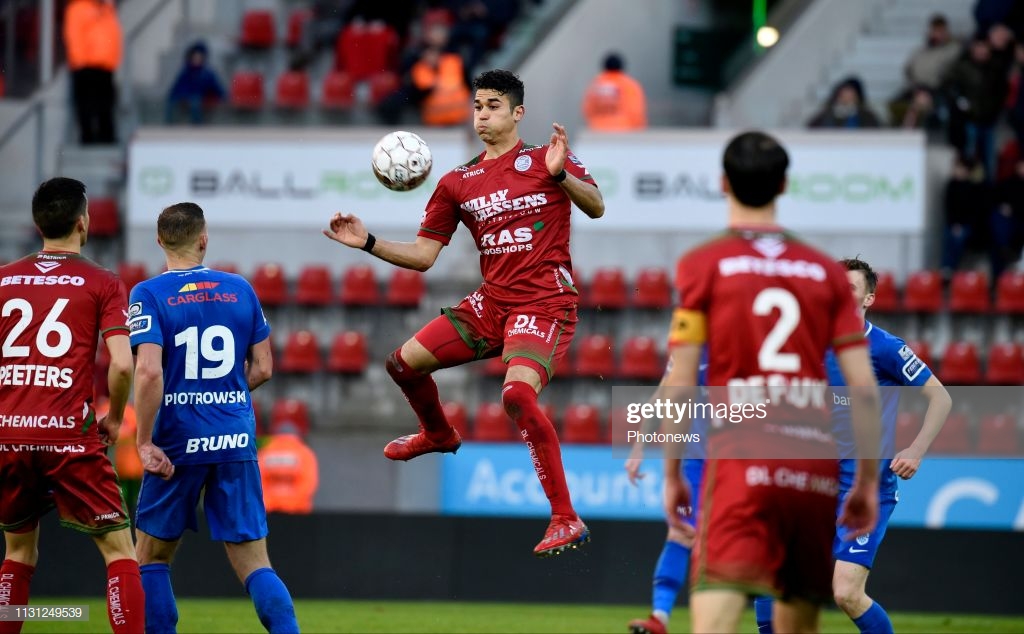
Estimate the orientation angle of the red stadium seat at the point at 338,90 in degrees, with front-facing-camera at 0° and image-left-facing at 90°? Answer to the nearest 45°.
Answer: approximately 0°

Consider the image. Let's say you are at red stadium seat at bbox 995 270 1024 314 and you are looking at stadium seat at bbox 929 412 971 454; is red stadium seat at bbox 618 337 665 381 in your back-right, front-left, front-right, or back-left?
front-right

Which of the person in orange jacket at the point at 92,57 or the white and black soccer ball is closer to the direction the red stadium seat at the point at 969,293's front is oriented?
the white and black soccer ball

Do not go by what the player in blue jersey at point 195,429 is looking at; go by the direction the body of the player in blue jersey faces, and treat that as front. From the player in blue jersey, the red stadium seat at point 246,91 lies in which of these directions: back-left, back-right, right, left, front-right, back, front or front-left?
front

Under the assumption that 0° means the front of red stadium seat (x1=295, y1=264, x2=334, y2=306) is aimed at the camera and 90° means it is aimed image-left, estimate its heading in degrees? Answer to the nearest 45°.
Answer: approximately 0°

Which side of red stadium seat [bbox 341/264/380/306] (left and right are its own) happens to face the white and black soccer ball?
front

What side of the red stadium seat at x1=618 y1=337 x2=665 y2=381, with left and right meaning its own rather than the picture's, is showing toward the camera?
front

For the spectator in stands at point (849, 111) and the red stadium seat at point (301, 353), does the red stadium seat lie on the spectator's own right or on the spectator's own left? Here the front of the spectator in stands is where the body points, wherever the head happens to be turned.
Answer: on the spectator's own right

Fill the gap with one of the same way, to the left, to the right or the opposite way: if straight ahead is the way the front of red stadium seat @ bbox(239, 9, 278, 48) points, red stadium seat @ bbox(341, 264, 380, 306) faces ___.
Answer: the same way

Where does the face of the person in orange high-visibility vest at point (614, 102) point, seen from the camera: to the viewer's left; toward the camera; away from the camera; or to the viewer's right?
away from the camera

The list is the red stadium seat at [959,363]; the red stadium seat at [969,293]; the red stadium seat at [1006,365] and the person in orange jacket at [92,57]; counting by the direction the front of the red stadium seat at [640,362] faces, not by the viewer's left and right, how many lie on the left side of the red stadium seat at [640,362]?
3

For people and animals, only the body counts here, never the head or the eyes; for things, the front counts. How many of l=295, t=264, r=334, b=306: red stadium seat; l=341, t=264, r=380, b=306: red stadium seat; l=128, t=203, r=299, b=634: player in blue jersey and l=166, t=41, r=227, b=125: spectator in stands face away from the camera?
1

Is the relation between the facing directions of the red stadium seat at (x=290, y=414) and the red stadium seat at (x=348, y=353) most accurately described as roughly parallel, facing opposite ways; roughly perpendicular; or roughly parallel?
roughly parallel

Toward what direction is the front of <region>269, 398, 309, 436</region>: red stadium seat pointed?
toward the camera

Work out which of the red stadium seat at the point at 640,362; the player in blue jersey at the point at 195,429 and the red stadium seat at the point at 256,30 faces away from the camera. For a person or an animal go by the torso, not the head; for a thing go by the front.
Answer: the player in blue jersey

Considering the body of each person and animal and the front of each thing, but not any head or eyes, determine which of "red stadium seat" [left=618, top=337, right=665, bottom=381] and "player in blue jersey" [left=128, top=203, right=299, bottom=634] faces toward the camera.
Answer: the red stadium seat

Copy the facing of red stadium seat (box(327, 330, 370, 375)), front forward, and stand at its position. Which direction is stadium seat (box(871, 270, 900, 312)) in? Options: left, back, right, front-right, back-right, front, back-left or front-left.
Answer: left

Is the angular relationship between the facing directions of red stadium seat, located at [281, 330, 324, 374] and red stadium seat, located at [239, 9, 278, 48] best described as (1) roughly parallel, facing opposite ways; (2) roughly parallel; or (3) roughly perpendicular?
roughly parallel

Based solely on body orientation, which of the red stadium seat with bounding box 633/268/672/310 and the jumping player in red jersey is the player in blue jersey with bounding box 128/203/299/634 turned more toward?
the red stadium seat

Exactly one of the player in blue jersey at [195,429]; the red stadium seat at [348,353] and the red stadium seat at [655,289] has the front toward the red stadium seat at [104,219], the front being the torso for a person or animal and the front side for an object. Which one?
the player in blue jersey

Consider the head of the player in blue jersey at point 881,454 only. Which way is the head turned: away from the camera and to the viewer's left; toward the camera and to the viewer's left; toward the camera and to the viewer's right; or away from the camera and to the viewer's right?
toward the camera and to the viewer's left

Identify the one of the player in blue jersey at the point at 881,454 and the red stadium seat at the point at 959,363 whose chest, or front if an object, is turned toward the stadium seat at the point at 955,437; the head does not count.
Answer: the red stadium seat

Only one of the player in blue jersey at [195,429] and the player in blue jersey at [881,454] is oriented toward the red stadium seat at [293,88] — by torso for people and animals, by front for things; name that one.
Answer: the player in blue jersey at [195,429]
